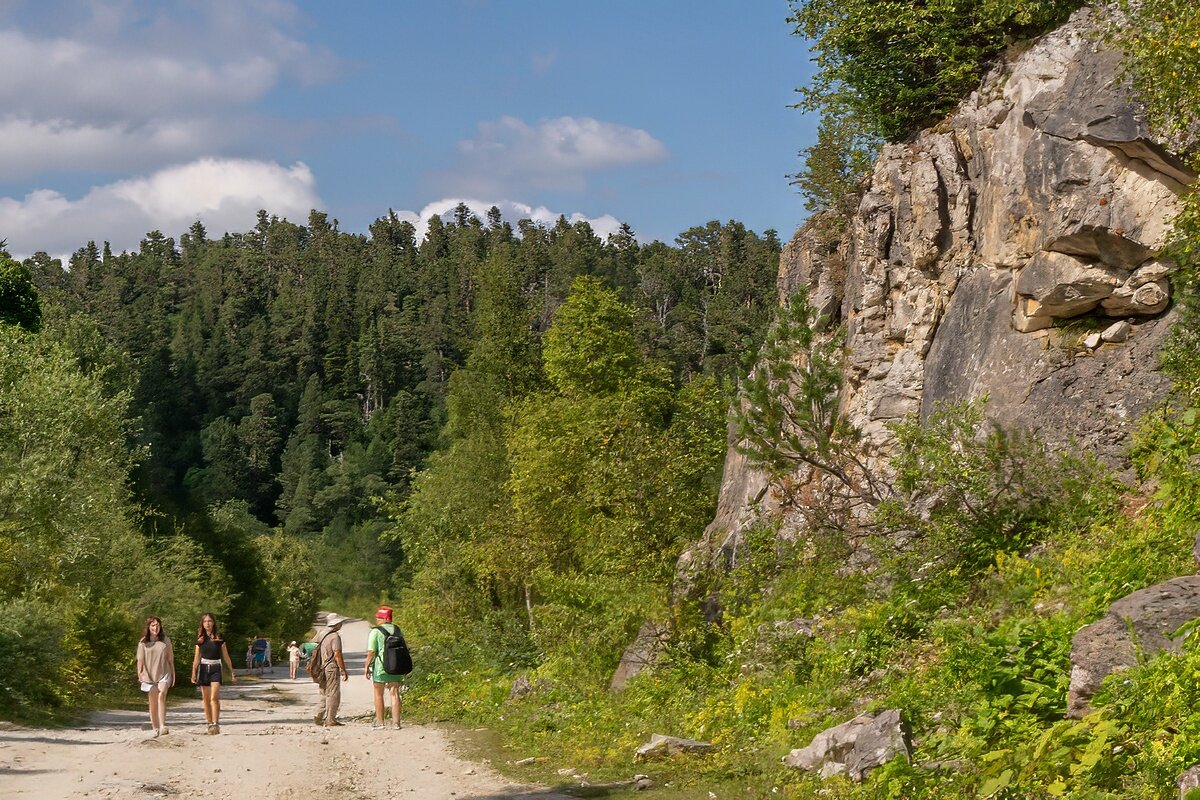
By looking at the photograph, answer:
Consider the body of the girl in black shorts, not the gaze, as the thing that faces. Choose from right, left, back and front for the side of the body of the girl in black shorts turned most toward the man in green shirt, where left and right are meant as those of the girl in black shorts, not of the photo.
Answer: left

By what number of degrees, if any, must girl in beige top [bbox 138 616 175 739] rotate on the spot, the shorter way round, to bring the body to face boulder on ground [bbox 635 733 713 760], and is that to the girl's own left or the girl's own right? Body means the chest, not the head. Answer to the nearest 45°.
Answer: approximately 45° to the girl's own left

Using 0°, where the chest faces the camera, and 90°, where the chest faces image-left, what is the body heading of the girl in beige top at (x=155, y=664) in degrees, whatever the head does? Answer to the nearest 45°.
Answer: approximately 0°

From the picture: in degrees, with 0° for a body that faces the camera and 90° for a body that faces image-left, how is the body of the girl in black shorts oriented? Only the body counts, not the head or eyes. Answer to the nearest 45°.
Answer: approximately 0°

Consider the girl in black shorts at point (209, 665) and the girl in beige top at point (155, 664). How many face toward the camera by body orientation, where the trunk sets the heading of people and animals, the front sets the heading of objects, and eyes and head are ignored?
2

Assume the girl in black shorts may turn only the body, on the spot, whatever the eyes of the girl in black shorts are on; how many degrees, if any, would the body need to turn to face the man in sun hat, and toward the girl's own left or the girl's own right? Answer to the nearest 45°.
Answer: approximately 135° to the girl's own left

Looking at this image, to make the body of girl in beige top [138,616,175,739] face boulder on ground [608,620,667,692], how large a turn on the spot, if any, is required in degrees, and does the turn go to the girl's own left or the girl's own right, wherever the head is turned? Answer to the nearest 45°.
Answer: approximately 90° to the girl's own left
